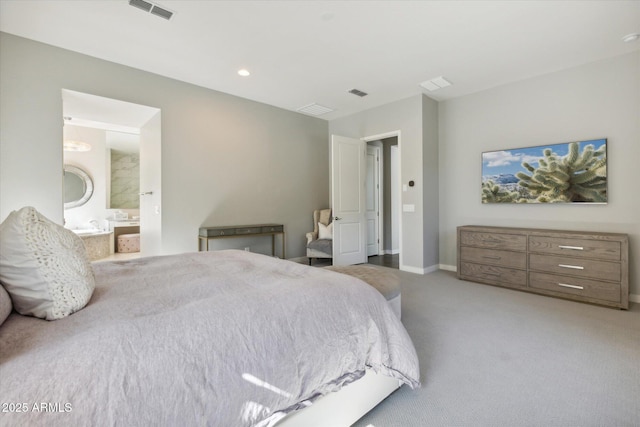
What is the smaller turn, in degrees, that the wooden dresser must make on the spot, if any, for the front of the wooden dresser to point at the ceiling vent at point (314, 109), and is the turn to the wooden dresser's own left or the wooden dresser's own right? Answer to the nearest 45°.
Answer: approximately 45° to the wooden dresser's own right

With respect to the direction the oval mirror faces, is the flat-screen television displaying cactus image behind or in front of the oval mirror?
in front

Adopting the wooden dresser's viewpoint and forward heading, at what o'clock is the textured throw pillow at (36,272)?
The textured throw pillow is roughly at 1 o'clock from the wooden dresser.

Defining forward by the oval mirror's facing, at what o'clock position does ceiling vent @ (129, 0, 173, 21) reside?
The ceiling vent is roughly at 12 o'clock from the oval mirror.

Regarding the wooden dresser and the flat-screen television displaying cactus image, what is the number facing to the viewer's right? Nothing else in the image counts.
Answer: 0

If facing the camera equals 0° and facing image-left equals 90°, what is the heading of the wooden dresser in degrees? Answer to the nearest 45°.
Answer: approximately 45°

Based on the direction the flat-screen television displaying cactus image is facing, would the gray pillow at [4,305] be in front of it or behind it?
in front

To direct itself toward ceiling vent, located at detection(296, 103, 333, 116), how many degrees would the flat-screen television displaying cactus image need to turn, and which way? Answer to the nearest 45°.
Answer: approximately 45° to its right

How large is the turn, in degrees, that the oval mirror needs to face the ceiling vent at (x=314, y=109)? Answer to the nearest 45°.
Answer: approximately 45° to its left

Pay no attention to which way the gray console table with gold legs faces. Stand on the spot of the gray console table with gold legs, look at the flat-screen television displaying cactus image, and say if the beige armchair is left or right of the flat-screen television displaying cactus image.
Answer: left

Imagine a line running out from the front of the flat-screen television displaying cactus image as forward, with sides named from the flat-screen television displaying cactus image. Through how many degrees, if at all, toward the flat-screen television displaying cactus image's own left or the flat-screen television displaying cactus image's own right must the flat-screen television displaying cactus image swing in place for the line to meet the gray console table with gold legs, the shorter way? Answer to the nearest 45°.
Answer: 0° — it already faces it
